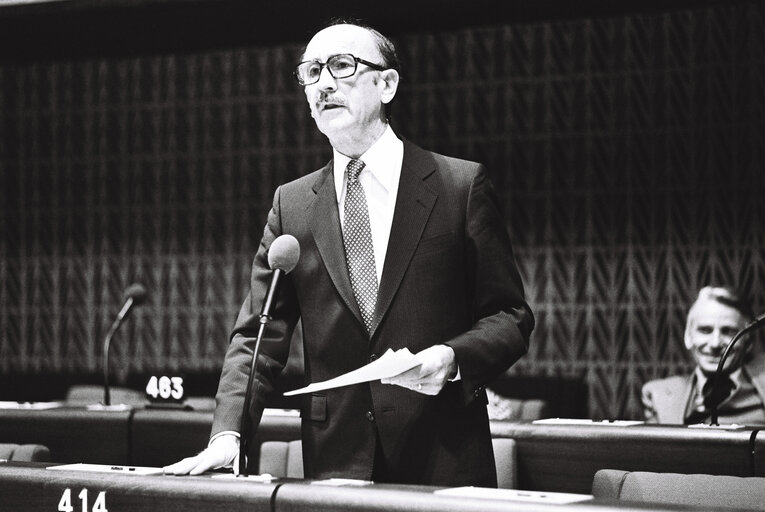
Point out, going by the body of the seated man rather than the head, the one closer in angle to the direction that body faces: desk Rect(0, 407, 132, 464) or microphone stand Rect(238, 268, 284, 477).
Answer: the microphone stand

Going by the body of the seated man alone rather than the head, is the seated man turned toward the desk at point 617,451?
yes

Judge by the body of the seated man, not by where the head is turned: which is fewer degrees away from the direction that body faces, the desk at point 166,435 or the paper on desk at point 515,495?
the paper on desk

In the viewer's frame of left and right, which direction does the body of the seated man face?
facing the viewer

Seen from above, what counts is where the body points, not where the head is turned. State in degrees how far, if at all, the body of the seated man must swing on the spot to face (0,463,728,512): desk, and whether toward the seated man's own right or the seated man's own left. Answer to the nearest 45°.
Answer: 0° — they already face it

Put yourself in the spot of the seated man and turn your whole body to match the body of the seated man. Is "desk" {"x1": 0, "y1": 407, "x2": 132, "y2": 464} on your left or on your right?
on your right

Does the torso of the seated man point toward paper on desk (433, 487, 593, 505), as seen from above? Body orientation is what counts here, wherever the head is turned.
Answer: yes

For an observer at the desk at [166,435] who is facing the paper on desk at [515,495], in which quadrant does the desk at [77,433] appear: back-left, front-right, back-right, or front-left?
back-right

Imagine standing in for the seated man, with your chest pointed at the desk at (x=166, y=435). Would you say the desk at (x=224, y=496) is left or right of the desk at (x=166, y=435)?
left

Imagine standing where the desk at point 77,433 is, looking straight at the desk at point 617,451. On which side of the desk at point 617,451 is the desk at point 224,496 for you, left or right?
right

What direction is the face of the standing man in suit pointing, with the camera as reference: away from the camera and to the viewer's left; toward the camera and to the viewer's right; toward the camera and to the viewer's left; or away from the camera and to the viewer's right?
toward the camera and to the viewer's left

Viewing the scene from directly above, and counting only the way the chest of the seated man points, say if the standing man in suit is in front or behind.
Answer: in front

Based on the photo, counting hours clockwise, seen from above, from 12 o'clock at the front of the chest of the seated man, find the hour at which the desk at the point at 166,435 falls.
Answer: The desk is roughly at 2 o'clock from the seated man.
